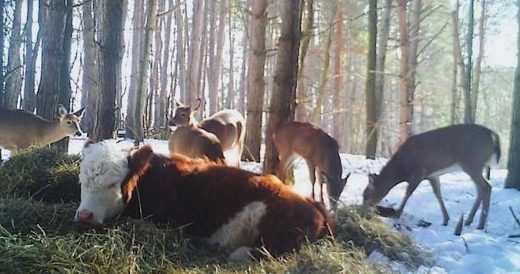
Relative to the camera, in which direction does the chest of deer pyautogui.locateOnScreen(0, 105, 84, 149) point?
to the viewer's right

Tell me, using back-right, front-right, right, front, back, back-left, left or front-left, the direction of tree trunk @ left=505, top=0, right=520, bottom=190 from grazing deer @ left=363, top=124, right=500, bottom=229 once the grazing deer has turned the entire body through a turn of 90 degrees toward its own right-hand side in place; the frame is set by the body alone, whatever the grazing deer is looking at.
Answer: front-right

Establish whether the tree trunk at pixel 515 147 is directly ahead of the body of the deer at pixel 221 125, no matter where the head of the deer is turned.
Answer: no

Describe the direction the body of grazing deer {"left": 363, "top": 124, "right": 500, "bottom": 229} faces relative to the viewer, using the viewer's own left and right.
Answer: facing to the left of the viewer

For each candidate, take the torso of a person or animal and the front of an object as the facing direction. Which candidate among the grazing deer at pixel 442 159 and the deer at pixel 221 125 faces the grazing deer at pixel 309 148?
the grazing deer at pixel 442 159

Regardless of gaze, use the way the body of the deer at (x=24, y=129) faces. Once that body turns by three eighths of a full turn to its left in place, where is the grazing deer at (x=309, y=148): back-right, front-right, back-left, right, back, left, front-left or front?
back

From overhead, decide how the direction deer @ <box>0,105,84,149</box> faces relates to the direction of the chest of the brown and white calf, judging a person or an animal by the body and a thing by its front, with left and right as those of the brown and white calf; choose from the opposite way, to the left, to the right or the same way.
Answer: the opposite way

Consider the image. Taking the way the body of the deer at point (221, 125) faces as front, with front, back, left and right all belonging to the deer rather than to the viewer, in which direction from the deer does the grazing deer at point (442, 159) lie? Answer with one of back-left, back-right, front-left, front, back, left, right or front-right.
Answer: back

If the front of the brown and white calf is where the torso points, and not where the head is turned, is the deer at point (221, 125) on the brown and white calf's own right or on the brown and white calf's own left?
on the brown and white calf's own right

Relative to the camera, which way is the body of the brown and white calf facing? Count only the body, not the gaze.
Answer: to the viewer's left

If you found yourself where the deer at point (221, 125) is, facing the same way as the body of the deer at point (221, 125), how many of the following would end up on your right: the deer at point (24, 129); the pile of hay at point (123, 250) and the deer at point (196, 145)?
0

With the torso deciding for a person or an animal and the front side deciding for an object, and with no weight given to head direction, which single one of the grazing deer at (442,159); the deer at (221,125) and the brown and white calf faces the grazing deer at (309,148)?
the grazing deer at (442,159)

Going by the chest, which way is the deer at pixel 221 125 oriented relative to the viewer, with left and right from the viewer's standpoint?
facing away from the viewer and to the left of the viewer

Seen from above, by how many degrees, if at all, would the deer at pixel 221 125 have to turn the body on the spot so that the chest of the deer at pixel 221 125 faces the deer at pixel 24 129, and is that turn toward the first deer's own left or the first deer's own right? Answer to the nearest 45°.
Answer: approximately 45° to the first deer's own left

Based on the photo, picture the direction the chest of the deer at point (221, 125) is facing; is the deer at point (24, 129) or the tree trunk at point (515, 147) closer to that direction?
the deer
